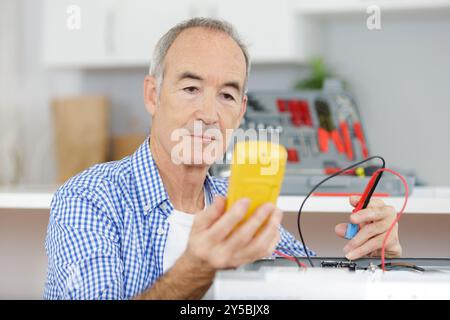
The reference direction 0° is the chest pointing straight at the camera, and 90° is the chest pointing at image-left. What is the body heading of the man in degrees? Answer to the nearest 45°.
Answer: approximately 315°

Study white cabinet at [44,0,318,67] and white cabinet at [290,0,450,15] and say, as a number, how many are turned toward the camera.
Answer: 2

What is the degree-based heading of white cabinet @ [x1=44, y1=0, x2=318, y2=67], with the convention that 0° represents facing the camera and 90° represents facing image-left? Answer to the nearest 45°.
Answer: approximately 0°

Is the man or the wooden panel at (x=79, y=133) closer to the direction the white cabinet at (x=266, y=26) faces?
the man

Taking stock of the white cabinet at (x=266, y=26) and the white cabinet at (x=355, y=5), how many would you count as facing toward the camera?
2

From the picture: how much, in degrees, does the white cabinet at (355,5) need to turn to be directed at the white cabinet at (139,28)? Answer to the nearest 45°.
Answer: approximately 90° to its right

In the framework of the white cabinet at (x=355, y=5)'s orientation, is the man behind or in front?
in front
